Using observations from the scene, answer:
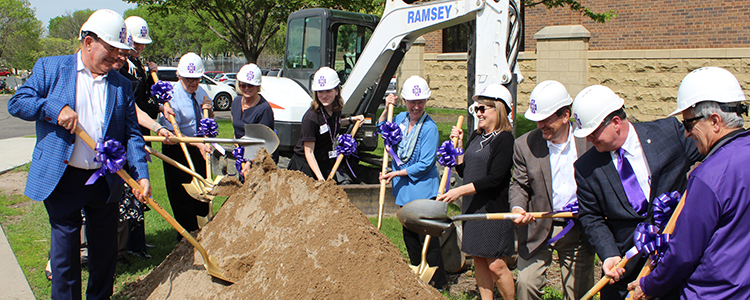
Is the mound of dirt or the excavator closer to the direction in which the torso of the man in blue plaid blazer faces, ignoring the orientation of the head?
the mound of dirt

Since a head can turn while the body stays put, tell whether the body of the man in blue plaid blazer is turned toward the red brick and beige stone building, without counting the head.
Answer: no

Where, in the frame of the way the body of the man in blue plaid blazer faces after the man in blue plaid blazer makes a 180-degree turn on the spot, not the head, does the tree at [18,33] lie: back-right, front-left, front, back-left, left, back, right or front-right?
front-right

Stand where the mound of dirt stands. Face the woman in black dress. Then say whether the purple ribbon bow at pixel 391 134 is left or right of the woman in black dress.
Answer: left

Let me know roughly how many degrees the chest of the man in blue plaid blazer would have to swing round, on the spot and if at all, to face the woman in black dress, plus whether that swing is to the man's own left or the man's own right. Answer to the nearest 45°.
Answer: approximately 45° to the man's own left

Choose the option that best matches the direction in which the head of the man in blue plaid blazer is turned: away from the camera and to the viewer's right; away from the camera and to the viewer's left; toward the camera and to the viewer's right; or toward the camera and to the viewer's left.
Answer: toward the camera and to the viewer's right

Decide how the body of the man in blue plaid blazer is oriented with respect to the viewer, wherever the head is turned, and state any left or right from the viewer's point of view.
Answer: facing the viewer and to the right of the viewer

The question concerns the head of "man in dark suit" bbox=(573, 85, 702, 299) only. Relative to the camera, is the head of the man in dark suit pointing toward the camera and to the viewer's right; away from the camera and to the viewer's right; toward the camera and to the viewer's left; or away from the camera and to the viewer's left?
toward the camera and to the viewer's left

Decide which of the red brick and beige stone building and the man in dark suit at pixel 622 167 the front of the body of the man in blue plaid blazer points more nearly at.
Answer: the man in dark suit
